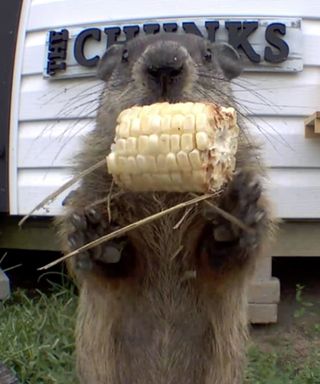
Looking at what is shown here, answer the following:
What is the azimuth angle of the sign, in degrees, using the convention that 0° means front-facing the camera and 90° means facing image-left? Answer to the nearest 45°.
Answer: approximately 0°

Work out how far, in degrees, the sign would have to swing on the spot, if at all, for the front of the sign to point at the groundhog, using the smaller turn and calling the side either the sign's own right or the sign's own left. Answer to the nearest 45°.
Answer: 0° — it already faces it

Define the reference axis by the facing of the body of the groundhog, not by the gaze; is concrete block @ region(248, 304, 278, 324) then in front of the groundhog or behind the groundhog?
behind

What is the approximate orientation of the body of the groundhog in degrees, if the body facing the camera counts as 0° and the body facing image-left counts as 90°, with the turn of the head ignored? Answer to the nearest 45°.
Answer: approximately 0°

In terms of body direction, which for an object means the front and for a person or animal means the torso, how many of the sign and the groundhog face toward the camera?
2
